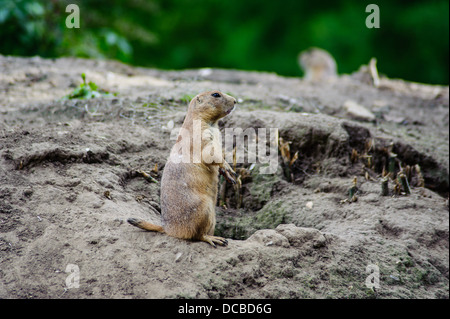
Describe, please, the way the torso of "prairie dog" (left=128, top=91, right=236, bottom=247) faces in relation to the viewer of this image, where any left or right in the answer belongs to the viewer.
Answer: facing to the right of the viewer

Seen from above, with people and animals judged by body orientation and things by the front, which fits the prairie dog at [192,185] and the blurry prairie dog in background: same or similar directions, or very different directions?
very different directions

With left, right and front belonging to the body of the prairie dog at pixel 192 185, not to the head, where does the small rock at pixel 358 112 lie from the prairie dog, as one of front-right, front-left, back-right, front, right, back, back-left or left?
front-left

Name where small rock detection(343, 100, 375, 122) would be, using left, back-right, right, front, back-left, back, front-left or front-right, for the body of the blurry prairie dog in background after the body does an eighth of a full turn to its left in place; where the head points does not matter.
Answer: front-left

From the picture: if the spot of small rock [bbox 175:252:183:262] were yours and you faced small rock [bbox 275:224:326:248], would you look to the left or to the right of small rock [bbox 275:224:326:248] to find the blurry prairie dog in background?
left

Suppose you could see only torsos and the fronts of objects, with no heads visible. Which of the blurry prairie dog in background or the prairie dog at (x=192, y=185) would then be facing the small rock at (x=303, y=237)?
the prairie dog
